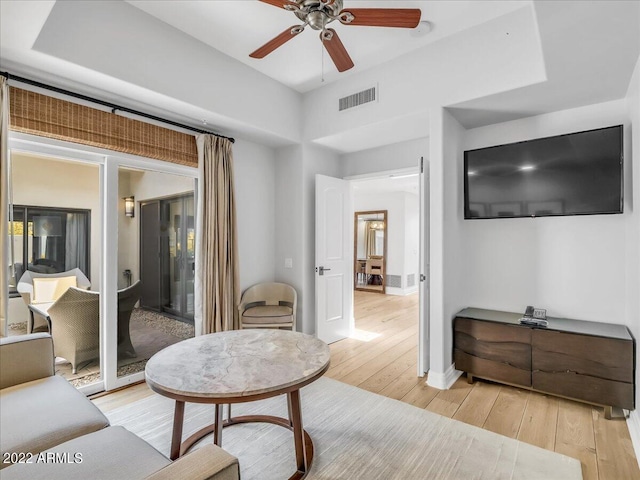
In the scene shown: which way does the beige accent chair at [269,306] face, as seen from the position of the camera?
facing the viewer

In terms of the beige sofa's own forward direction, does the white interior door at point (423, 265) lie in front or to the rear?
in front

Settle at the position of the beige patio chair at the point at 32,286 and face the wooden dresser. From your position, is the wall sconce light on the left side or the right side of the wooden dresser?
left

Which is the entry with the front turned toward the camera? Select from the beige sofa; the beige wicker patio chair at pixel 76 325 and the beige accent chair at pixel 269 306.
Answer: the beige accent chair at pixel 269 306

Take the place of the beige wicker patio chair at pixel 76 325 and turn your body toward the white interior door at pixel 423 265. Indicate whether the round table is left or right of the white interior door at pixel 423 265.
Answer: right

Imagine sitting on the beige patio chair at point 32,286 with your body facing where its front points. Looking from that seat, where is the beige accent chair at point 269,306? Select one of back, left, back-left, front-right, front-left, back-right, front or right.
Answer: front-left

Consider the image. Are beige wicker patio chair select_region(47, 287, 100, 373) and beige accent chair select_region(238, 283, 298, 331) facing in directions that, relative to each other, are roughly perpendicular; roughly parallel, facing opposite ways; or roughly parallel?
roughly perpendicular

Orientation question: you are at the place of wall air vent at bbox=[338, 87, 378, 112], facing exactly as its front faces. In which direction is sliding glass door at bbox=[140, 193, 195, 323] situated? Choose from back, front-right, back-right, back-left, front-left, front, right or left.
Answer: front-right

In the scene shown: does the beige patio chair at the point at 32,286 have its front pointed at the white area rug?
yes

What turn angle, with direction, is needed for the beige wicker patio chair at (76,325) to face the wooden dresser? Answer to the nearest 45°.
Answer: approximately 180°

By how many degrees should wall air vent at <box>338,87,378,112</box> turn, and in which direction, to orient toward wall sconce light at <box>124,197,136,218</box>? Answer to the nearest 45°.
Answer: approximately 45° to its right

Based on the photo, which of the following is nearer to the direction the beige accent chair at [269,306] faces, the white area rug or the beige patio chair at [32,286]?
the white area rug

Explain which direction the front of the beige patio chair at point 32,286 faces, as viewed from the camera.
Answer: facing the viewer and to the right of the viewer

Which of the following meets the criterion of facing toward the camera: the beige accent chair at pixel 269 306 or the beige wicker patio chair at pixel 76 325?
the beige accent chair at pixel 269 306

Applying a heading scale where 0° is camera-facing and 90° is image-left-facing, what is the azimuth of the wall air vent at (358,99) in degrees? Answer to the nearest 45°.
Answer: approximately 45°

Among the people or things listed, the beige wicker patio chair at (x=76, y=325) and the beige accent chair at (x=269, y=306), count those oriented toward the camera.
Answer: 1

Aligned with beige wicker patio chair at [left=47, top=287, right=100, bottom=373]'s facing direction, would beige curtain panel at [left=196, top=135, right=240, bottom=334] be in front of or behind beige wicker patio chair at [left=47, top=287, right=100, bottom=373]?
behind

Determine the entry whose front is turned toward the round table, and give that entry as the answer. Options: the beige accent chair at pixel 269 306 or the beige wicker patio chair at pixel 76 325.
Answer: the beige accent chair at pixel 269 306
